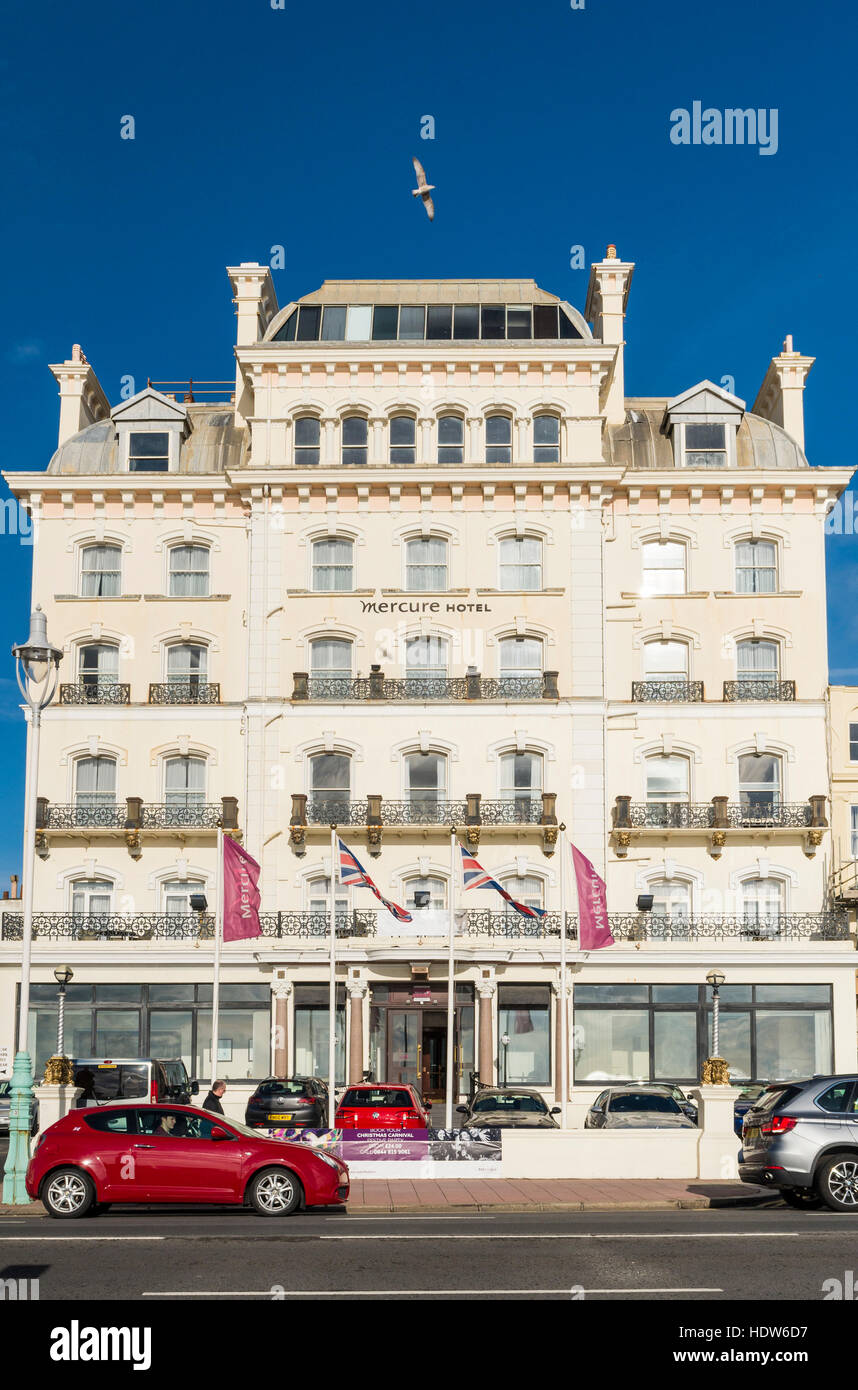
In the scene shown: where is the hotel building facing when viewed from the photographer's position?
facing the viewer

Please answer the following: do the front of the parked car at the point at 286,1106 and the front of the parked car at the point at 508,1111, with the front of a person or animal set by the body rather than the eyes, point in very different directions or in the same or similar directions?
very different directions

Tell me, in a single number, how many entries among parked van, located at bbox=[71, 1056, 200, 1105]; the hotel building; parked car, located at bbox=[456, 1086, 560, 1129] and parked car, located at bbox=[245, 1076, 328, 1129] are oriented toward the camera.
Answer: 2

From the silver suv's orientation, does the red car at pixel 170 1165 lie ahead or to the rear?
to the rear

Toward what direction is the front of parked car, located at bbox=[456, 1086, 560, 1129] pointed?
toward the camera

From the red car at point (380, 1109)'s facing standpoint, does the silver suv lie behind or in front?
behind

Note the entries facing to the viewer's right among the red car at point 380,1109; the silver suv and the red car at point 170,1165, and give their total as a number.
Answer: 2

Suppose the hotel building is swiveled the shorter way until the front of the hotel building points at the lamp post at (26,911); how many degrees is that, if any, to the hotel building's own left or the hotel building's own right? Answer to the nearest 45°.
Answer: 0° — it already faces it

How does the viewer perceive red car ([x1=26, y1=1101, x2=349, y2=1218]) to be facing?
facing to the right of the viewer

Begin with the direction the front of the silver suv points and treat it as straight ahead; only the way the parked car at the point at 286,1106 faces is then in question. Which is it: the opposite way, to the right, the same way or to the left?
to the left

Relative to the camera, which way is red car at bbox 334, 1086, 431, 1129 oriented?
away from the camera

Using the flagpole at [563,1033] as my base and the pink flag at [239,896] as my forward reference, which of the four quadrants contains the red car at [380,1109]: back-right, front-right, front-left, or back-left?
front-left

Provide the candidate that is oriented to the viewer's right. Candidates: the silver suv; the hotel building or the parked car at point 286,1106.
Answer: the silver suv

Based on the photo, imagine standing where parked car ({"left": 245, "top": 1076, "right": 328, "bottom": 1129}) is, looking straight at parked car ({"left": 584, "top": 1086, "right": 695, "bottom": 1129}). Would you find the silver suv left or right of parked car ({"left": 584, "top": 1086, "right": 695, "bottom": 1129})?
right

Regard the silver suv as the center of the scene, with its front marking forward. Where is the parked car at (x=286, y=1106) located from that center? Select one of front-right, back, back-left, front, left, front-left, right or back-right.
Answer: back-left

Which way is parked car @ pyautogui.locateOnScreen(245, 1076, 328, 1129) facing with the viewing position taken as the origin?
facing away from the viewer

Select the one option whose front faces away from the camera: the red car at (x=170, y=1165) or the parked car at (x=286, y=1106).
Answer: the parked car

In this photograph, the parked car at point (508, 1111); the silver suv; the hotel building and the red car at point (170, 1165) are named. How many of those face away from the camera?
0

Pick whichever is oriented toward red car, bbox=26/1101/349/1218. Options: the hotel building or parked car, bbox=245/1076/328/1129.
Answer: the hotel building
